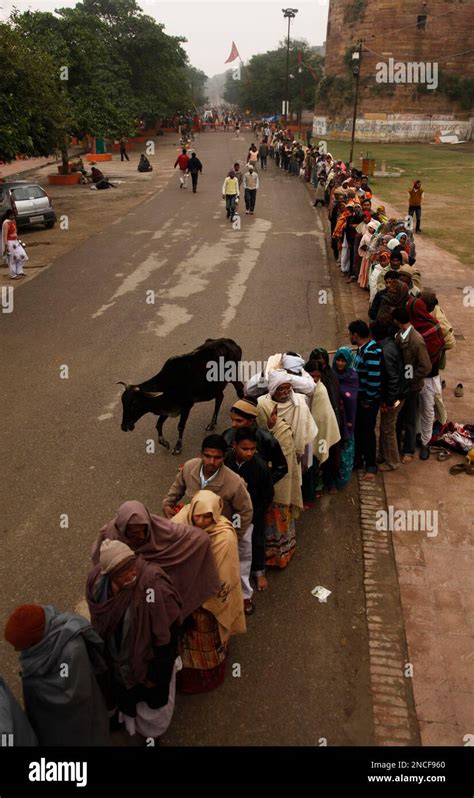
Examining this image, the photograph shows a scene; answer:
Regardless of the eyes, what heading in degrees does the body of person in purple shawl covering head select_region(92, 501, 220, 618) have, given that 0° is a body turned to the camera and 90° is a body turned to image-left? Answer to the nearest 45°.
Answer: approximately 45°

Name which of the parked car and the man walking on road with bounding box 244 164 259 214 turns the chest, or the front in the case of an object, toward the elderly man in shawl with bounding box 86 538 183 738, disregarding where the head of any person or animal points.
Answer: the man walking on road

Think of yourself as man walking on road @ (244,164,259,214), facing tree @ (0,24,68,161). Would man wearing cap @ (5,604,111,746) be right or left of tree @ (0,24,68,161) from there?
left

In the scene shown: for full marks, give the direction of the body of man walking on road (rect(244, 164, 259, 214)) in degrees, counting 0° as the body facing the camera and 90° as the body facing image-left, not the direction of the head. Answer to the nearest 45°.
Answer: approximately 0°

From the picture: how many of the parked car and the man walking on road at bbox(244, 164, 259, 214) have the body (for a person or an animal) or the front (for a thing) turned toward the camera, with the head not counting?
1

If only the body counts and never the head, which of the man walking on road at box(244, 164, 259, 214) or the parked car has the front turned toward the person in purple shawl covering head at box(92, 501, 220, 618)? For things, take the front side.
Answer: the man walking on road

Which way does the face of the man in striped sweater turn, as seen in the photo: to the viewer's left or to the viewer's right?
to the viewer's left

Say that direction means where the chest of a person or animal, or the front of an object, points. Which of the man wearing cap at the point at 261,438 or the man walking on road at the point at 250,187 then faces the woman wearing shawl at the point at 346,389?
the man walking on road
